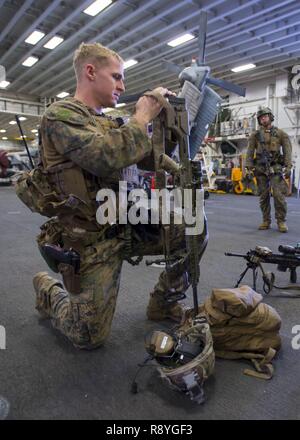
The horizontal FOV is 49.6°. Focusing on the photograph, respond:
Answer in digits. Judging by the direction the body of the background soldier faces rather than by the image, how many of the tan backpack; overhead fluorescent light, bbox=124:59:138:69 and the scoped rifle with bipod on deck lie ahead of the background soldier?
2

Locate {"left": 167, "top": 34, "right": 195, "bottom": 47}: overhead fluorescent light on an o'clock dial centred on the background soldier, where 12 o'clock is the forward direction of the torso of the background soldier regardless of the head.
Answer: The overhead fluorescent light is roughly at 5 o'clock from the background soldier.

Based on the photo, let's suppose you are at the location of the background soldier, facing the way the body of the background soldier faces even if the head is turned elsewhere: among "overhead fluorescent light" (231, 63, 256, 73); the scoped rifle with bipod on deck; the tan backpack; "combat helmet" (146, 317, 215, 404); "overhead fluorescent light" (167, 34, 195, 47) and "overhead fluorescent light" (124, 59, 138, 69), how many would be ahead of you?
3

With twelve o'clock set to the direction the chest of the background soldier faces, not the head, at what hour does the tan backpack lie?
The tan backpack is roughly at 12 o'clock from the background soldier.

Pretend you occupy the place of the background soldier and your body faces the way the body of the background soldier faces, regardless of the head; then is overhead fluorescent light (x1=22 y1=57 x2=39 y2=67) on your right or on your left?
on your right

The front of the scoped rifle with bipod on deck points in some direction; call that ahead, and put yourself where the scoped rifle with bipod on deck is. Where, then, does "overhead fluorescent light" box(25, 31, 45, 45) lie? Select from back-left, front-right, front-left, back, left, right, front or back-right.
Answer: front-right

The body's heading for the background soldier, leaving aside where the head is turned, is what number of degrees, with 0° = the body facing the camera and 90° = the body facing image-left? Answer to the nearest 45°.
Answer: approximately 0°

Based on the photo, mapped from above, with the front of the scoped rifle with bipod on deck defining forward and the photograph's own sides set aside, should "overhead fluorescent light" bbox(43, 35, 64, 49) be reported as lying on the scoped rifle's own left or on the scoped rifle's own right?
on the scoped rifle's own right

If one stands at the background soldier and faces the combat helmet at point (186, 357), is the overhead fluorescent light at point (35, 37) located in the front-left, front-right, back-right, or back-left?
back-right

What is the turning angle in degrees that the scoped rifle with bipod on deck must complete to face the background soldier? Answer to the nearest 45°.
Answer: approximately 90° to its right

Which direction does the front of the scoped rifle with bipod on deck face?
to the viewer's left

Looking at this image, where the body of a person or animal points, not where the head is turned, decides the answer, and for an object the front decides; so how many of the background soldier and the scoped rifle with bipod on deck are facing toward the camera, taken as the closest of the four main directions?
1
